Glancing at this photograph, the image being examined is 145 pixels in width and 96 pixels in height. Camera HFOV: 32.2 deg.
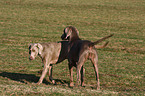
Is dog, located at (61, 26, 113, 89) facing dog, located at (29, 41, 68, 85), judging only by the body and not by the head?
yes

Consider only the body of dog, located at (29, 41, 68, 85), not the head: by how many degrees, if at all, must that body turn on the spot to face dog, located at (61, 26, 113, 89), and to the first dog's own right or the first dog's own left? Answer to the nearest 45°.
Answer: approximately 135° to the first dog's own left

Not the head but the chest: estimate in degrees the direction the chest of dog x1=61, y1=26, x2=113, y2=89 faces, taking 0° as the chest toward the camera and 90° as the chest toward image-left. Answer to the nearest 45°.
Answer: approximately 135°

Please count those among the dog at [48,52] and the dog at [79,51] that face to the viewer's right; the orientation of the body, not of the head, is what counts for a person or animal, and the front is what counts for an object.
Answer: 0

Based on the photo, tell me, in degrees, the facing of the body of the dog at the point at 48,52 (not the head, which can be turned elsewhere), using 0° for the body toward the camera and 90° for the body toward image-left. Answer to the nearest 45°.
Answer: approximately 90°
